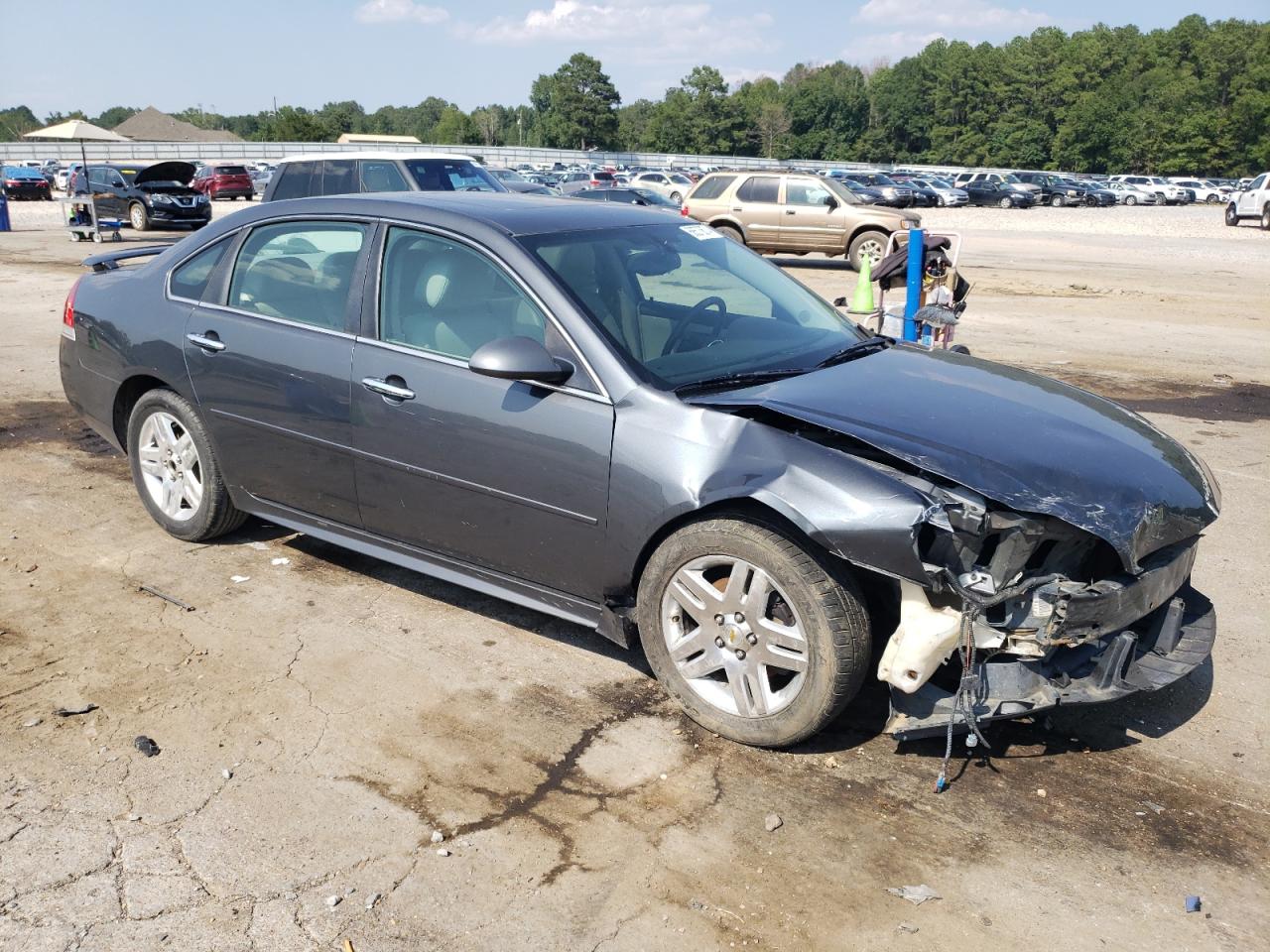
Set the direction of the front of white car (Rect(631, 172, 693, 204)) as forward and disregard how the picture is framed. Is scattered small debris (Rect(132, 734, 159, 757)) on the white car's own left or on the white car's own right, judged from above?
on the white car's own right

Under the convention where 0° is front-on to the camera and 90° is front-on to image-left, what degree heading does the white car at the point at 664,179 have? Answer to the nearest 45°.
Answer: approximately 315°

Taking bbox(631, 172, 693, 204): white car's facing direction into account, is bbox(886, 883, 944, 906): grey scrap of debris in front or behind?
in front

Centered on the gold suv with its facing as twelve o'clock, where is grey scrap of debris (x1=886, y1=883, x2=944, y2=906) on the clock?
The grey scrap of debris is roughly at 3 o'clock from the gold suv.

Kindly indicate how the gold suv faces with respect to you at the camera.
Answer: facing to the right of the viewer

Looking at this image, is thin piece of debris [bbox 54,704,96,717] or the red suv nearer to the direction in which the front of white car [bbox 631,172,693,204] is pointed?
the thin piece of debris

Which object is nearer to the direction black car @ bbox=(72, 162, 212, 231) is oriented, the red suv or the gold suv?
the gold suv
